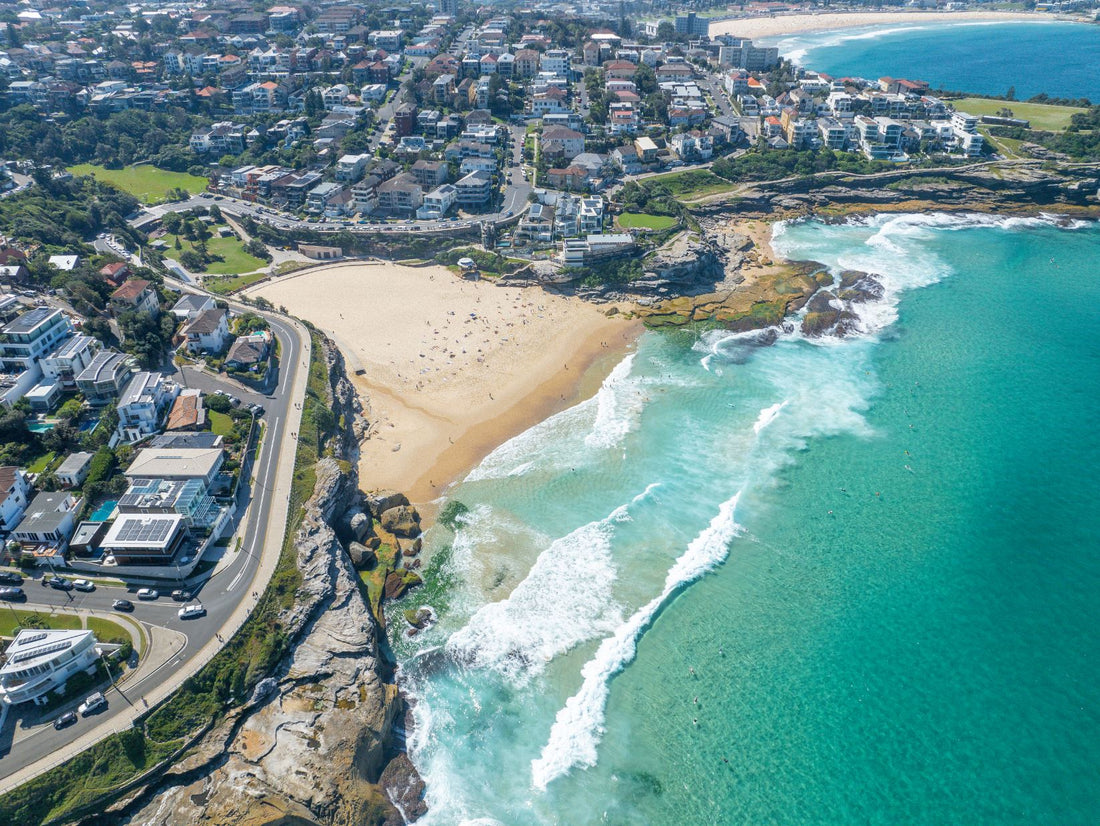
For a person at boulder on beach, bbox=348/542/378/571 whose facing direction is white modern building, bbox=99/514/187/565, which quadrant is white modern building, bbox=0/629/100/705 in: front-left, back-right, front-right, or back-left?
front-left

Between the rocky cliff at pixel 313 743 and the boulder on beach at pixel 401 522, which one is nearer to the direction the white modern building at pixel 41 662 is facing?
the rocky cliff

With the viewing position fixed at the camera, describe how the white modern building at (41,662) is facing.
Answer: facing the viewer and to the right of the viewer

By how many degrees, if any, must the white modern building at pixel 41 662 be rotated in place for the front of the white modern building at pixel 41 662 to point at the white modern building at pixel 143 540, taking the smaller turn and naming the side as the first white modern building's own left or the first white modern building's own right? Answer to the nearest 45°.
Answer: approximately 90° to the first white modern building's own left

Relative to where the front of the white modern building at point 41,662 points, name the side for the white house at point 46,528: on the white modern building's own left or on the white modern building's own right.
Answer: on the white modern building's own left

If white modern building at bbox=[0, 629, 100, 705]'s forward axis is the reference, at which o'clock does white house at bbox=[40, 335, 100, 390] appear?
The white house is roughly at 8 o'clock from the white modern building.

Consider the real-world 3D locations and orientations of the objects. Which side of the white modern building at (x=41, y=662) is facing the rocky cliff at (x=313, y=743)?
front

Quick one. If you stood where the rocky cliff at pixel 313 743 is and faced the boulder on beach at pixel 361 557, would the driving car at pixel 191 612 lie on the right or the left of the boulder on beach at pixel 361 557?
left

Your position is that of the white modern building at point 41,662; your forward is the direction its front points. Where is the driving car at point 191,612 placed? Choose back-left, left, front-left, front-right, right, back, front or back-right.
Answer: front-left

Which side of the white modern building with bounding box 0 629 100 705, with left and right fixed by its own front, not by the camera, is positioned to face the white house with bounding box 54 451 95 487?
left

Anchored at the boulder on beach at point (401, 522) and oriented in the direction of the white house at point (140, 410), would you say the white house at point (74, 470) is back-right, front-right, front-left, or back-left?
front-left

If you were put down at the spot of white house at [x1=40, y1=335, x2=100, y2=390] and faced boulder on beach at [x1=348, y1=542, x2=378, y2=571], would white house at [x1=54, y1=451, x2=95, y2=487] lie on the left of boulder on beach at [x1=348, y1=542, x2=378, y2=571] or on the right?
right

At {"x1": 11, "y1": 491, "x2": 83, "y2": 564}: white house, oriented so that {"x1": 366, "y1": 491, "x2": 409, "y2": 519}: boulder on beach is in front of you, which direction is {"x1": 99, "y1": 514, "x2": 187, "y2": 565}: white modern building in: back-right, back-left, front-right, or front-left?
front-right

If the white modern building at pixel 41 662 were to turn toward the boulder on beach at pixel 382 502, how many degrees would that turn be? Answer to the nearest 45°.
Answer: approximately 45° to its left
